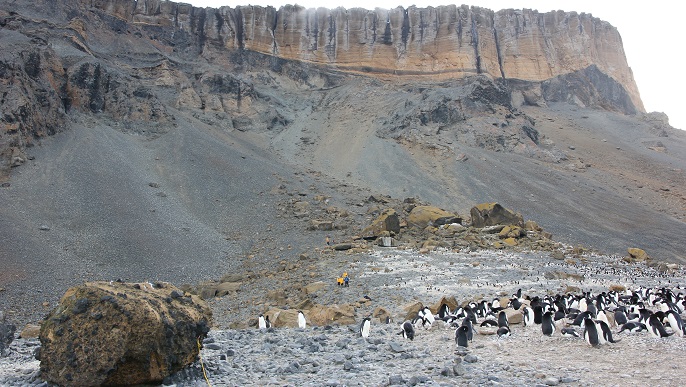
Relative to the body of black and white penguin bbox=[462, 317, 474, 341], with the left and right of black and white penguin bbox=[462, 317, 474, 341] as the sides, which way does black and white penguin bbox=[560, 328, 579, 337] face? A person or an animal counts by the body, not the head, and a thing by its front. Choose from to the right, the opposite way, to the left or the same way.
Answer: to the left

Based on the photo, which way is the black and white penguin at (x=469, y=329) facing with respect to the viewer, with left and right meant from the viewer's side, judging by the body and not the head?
facing away from the viewer

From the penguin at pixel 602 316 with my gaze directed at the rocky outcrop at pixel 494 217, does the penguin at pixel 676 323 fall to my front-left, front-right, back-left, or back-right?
back-right

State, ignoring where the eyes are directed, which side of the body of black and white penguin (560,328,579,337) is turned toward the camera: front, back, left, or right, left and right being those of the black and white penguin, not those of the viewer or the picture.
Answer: left
